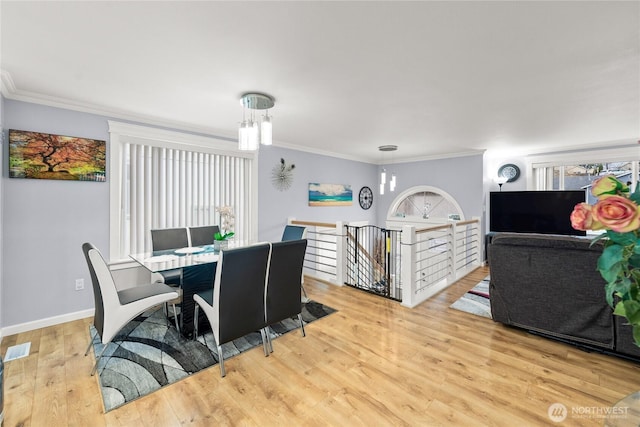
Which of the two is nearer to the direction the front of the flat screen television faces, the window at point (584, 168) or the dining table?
the dining table

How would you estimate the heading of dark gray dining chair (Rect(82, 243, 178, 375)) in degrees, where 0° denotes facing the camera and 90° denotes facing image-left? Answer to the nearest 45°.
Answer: approximately 270°

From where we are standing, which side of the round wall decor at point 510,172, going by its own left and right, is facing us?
front

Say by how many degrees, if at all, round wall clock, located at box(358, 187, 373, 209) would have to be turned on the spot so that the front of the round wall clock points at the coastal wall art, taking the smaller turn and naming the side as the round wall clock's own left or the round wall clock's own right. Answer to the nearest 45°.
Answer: approximately 90° to the round wall clock's own right

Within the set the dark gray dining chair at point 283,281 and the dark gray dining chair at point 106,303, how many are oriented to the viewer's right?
1

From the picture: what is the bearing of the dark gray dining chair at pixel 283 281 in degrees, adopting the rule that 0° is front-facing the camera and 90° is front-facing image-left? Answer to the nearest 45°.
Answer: approximately 135°

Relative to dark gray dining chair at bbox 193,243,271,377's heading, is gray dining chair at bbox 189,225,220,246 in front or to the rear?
in front

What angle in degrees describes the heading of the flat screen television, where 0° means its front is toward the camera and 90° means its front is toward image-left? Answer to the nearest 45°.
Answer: approximately 0°

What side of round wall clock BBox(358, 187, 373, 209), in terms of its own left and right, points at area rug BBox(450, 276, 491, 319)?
front

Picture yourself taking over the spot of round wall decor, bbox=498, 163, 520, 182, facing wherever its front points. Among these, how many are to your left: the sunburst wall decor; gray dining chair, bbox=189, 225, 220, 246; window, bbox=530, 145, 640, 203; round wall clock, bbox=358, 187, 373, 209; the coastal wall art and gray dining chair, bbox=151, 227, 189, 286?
1
